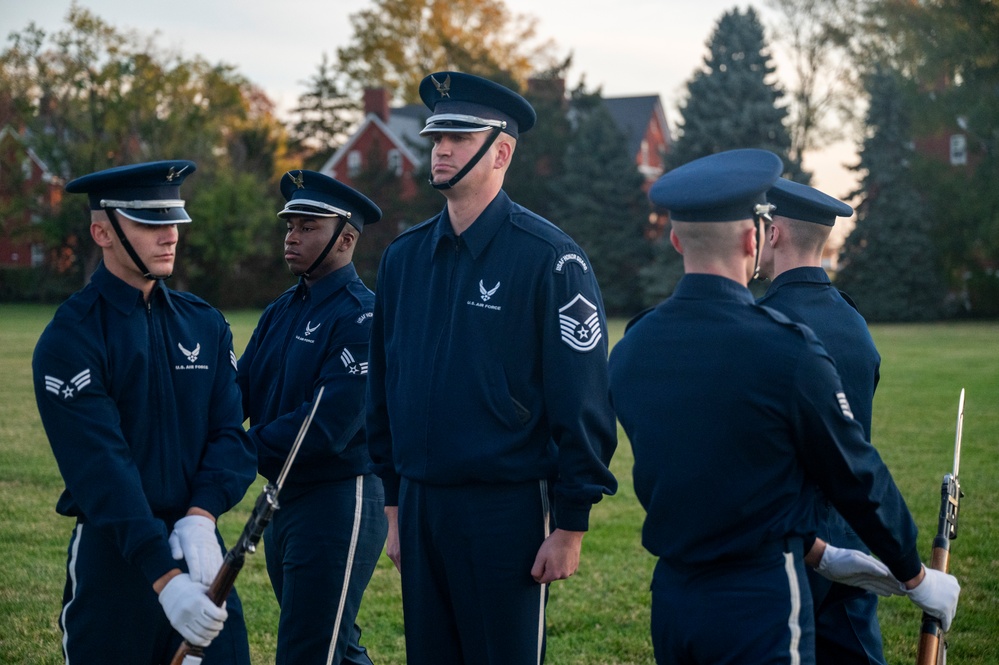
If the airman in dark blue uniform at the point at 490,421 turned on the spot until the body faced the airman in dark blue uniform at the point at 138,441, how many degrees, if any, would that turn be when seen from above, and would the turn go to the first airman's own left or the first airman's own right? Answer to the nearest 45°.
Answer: approximately 45° to the first airman's own right

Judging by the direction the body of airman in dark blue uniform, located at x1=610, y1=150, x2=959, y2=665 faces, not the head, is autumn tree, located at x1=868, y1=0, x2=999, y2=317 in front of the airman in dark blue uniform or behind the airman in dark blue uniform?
in front

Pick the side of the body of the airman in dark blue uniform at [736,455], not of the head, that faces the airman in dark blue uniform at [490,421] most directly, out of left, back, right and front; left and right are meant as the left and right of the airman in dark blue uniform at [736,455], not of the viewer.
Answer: left

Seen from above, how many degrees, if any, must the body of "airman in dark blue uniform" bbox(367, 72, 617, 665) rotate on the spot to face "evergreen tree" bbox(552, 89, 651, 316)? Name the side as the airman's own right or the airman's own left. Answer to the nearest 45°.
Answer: approximately 135° to the airman's own right

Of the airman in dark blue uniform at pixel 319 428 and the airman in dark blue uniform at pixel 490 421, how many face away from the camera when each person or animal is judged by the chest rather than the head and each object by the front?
0

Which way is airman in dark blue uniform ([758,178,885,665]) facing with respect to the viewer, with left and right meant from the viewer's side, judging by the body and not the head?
facing away from the viewer and to the left of the viewer

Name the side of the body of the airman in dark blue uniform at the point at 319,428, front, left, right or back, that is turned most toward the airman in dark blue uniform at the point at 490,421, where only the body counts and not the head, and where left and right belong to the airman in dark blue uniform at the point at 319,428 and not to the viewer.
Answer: left

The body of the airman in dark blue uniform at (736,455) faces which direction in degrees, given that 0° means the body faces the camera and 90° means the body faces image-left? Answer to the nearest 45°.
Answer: approximately 225°

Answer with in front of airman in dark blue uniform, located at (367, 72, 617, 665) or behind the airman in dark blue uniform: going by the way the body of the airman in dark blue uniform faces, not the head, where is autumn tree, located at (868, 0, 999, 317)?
behind

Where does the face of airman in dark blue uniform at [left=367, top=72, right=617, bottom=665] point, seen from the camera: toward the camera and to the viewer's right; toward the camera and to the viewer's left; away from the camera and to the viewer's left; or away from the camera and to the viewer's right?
toward the camera and to the viewer's left

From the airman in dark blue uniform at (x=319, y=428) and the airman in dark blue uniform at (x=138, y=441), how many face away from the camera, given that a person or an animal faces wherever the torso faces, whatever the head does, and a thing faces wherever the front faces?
0

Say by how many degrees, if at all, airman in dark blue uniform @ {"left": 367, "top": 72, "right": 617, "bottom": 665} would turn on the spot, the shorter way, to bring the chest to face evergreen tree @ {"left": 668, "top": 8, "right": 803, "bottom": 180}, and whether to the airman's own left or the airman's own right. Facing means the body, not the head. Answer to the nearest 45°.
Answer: approximately 135° to the airman's own right

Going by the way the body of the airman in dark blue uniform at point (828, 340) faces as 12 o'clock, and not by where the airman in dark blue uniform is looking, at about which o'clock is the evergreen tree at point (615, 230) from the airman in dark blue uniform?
The evergreen tree is roughly at 1 o'clock from the airman in dark blue uniform.

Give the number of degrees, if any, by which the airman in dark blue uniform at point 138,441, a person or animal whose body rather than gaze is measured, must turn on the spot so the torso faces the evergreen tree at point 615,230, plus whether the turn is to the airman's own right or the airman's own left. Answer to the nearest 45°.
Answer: approximately 90° to the airman's own left

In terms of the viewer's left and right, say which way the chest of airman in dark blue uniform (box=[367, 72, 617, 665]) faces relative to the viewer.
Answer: facing the viewer and to the left of the viewer

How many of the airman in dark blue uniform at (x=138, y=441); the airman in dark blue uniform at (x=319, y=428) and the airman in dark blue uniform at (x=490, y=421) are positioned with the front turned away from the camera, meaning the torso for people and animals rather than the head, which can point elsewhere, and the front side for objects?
0

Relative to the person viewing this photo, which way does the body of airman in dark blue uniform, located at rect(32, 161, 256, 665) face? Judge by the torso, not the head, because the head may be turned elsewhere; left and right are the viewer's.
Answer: facing the viewer and to the right of the viewer
